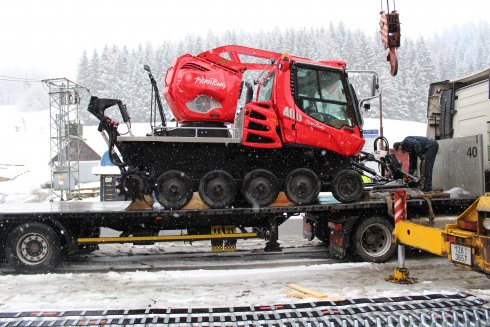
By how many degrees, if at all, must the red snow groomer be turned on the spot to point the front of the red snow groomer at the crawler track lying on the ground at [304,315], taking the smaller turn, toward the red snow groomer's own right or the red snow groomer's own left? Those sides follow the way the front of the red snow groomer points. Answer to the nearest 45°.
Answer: approximately 90° to the red snow groomer's own right

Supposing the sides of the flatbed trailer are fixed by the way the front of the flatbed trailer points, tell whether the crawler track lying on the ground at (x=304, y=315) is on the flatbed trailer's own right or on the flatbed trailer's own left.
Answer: on the flatbed trailer's own right

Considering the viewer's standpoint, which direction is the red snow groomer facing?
facing to the right of the viewer

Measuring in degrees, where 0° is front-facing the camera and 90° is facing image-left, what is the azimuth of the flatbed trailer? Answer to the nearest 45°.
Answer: approximately 270°
